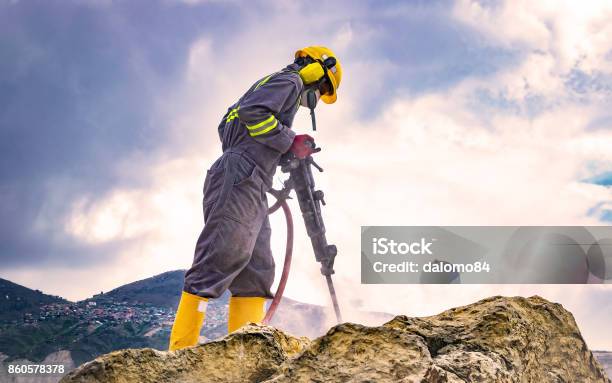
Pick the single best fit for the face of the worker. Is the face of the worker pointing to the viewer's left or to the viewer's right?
to the viewer's right

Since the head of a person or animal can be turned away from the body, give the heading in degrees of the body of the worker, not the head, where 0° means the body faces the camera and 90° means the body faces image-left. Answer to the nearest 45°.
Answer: approximately 270°
